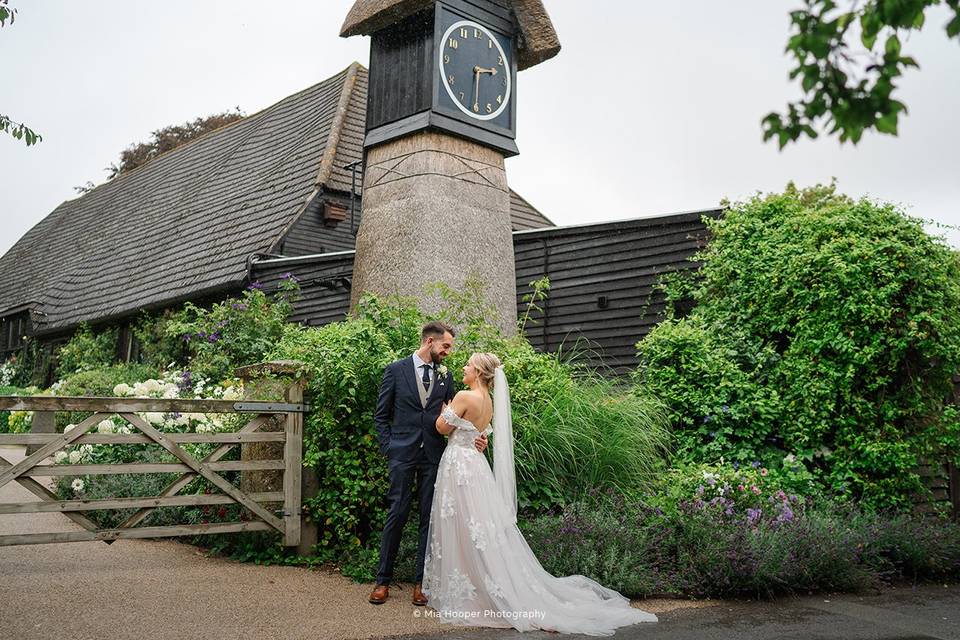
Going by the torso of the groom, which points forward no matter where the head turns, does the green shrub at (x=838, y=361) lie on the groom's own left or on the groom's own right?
on the groom's own left

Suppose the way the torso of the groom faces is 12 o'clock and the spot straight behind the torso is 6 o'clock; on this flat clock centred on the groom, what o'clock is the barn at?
The barn is roughly at 7 o'clock from the groom.

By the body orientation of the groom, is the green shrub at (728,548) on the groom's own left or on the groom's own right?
on the groom's own left

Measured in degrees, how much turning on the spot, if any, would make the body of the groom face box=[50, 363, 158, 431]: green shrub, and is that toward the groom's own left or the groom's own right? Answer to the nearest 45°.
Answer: approximately 180°

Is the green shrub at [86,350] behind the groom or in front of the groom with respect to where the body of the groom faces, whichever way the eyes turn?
behind

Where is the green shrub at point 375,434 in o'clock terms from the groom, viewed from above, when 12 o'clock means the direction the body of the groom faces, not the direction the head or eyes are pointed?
The green shrub is roughly at 7 o'clock from the groom.

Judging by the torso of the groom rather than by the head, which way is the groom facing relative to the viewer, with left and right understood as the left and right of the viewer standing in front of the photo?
facing the viewer and to the right of the viewer

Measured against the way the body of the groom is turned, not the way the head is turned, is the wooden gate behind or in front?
behind

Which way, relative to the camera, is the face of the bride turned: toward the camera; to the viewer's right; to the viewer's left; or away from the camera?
to the viewer's left

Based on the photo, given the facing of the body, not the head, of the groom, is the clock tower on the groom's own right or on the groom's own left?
on the groom's own left
